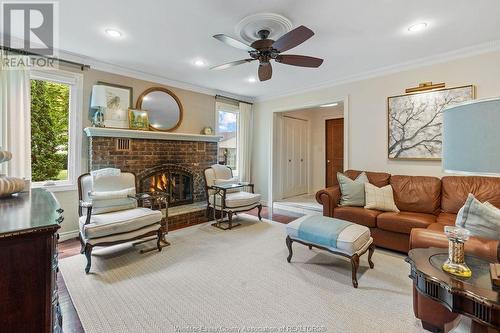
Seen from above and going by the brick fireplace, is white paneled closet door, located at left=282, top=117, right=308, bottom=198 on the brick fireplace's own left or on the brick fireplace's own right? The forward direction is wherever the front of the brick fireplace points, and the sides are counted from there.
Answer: on the brick fireplace's own left

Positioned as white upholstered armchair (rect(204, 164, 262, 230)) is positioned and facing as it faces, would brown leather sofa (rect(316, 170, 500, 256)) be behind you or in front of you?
in front

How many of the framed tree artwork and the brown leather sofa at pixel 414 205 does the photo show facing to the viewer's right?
0

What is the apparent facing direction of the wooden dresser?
to the viewer's right

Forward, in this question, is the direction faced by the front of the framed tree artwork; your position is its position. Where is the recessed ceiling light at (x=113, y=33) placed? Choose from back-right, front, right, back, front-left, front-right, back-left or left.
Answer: front

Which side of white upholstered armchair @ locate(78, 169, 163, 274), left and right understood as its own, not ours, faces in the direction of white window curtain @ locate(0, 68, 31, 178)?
back

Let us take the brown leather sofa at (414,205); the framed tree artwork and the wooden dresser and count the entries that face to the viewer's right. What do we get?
1

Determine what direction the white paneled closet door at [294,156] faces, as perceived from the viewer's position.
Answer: facing the viewer and to the right of the viewer

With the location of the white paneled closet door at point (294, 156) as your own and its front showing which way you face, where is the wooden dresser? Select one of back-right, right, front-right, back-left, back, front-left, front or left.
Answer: front-right

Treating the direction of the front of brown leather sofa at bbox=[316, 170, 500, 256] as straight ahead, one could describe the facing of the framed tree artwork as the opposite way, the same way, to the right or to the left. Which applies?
the same way

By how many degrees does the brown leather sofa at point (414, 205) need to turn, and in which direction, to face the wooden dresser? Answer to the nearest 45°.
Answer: approximately 45° to its left

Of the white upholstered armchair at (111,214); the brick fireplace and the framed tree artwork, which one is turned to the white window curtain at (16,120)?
the framed tree artwork

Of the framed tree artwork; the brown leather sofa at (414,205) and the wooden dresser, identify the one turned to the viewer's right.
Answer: the wooden dresser
